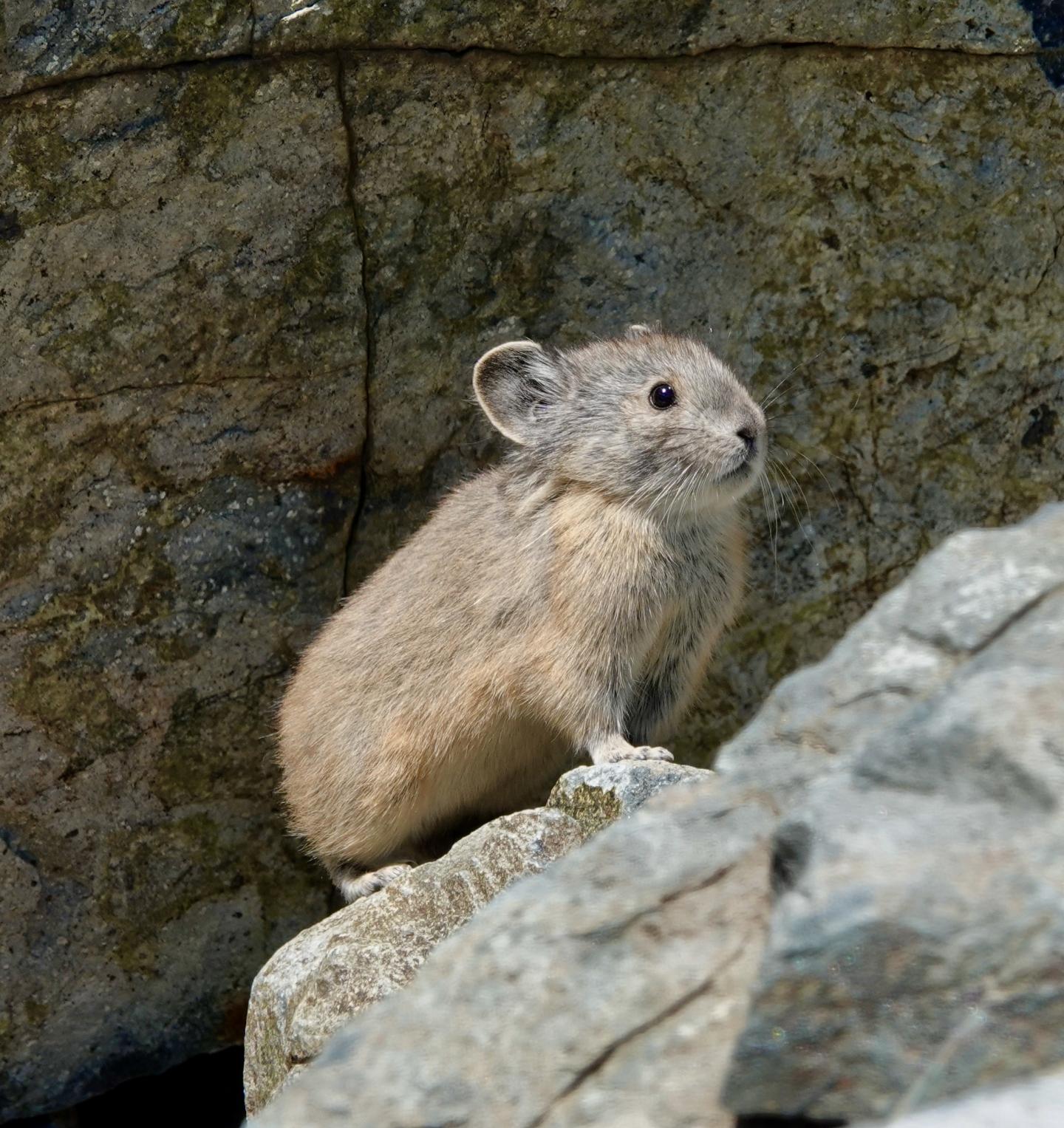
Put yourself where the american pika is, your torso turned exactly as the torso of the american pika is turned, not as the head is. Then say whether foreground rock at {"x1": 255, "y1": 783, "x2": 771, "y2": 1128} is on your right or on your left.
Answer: on your right

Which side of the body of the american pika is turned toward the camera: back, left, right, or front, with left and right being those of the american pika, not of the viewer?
right

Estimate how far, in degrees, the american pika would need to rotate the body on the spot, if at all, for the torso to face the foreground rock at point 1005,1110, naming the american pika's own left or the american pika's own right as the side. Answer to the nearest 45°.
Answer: approximately 90° to the american pika's own right
